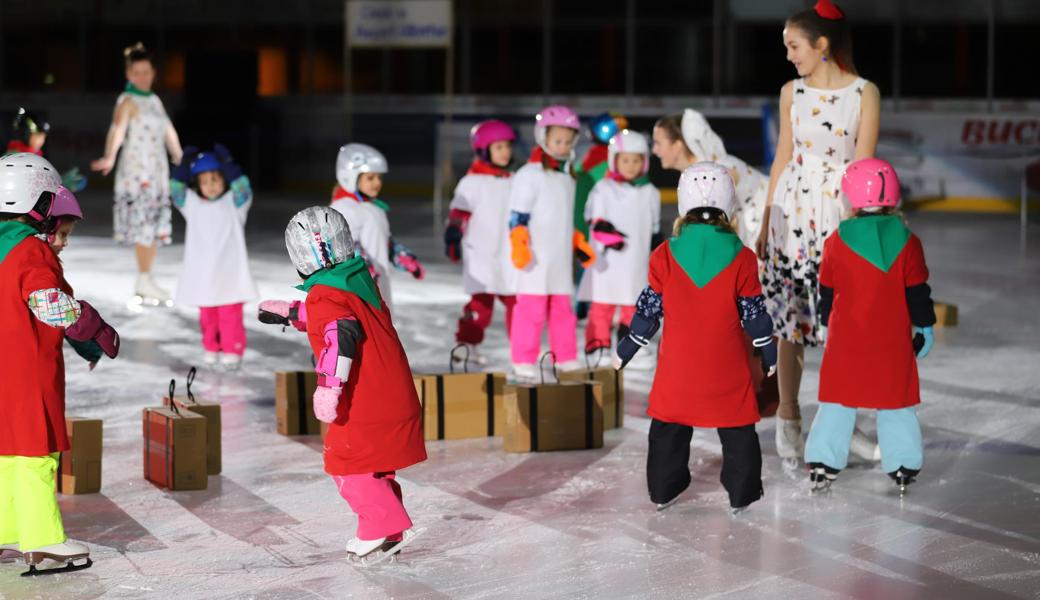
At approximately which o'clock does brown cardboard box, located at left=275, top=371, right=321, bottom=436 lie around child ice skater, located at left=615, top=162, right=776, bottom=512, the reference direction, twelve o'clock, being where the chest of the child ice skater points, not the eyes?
The brown cardboard box is roughly at 10 o'clock from the child ice skater.

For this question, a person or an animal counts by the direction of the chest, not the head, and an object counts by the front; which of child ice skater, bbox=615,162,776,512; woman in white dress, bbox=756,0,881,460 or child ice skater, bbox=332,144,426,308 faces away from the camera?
child ice skater, bbox=615,162,776,512

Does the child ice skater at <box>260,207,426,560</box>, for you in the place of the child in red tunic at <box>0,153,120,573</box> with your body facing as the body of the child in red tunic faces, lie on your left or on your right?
on your right

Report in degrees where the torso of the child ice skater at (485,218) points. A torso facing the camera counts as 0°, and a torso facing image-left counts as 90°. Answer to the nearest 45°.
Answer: approximately 315°

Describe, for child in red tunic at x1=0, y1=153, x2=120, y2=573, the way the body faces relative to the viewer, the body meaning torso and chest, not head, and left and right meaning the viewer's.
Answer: facing away from the viewer and to the right of the viewer

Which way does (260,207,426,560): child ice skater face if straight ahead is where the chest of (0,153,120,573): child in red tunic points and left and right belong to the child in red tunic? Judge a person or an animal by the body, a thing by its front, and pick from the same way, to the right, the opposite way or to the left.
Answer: to the left

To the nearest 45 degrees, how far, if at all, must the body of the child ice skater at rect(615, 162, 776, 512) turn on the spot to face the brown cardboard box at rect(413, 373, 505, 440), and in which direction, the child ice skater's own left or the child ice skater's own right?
approximately 45° to the child ice skater's own left

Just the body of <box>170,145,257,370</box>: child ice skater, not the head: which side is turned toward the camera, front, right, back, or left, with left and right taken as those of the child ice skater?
front

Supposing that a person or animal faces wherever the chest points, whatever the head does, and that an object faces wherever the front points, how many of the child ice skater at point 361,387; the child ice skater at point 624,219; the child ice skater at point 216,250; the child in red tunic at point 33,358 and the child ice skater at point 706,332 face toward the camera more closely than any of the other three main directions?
2

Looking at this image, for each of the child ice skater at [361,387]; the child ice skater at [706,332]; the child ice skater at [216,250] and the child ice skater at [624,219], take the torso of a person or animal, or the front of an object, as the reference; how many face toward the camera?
2

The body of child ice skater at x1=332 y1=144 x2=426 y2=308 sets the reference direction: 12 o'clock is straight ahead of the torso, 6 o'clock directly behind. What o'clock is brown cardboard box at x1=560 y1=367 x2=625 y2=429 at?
The brown cardboard box is roughly at 11 o'clock from the child ice skater.

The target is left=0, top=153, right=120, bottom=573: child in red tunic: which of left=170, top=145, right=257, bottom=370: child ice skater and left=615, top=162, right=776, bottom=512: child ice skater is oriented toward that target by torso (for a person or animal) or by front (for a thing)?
left=170, top=145, right=257, bottom=370: child ice skater

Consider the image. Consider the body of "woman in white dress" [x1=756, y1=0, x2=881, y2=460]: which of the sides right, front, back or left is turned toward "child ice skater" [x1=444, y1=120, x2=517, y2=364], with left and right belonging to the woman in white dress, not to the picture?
right

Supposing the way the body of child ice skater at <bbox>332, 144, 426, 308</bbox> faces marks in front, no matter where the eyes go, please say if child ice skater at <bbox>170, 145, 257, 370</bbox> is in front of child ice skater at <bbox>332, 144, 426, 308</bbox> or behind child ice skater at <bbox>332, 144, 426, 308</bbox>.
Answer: behind

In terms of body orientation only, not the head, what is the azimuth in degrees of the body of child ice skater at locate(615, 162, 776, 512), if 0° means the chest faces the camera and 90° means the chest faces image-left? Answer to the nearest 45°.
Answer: approximately 180°

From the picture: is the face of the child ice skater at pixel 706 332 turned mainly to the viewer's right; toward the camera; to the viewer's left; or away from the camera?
away from the camera

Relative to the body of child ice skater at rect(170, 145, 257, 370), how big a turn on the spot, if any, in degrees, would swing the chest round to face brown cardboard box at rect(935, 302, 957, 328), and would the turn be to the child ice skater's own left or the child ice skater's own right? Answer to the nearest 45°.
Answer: approximately 90° to the child ice skater's own left

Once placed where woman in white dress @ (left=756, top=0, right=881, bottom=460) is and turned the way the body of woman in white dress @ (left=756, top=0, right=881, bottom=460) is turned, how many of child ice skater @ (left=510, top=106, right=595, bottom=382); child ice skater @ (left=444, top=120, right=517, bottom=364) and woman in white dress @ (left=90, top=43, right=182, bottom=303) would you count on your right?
3
